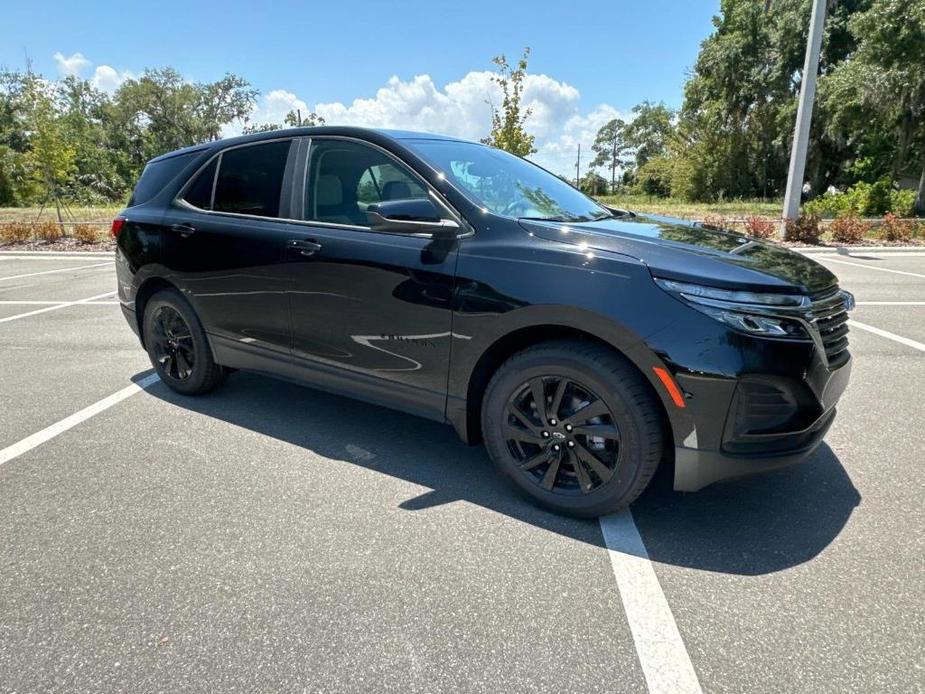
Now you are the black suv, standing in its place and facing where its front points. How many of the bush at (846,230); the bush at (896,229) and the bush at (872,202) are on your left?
3

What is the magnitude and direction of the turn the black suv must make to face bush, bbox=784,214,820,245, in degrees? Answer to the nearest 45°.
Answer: approximately 90° to its left

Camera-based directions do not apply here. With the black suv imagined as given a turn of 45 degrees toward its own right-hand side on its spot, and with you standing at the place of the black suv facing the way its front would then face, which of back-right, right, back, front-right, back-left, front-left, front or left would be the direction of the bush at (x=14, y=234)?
back-right

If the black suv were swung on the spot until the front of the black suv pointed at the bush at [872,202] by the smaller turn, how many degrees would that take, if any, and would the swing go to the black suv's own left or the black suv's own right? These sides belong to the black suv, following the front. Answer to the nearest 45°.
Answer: approximately 90° to the black suv's own left

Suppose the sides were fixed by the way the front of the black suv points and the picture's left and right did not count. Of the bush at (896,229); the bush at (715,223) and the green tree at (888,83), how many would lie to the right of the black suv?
0

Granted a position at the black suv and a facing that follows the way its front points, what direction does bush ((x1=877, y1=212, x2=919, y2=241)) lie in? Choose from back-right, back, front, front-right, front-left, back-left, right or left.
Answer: left

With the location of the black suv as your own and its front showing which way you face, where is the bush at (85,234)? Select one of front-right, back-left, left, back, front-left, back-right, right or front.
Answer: back

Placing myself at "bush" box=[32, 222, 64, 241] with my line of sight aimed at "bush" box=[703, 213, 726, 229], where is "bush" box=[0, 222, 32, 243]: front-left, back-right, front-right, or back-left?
back-right

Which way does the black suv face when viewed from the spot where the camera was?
facing the viewer and to the right of the viewer

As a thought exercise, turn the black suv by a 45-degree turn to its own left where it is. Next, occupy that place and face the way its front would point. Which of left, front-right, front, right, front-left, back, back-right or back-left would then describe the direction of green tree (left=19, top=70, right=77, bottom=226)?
back-left

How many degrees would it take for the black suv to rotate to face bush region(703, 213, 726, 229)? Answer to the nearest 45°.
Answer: approximately 90° to its left

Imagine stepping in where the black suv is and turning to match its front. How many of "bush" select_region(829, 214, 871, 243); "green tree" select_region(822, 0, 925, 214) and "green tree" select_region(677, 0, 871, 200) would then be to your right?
0

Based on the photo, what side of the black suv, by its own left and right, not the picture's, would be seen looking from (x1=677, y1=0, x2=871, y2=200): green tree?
left
